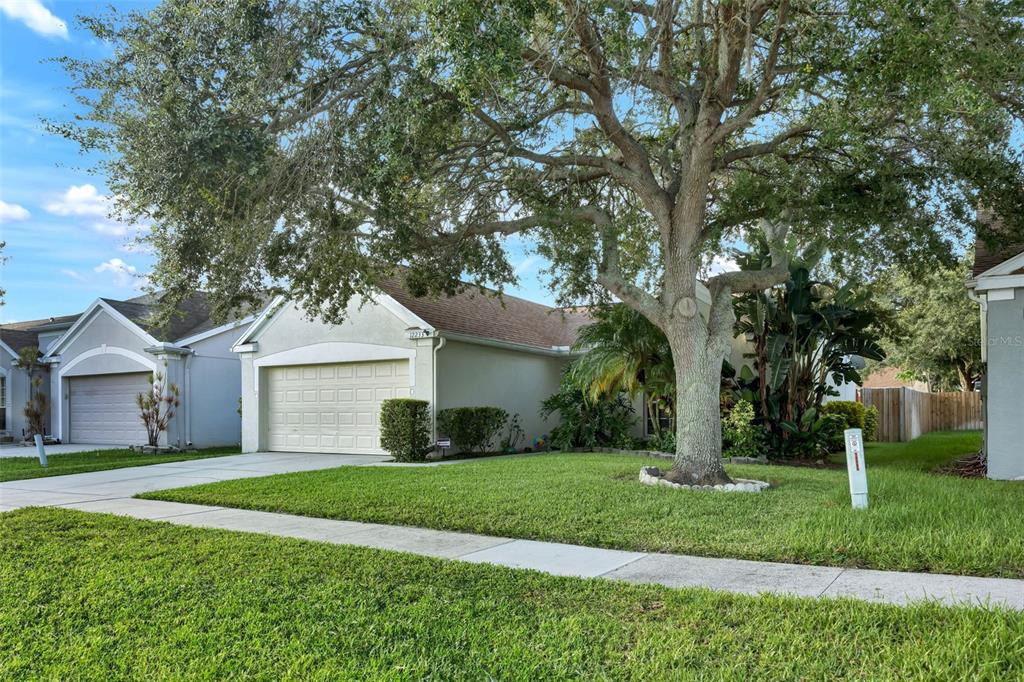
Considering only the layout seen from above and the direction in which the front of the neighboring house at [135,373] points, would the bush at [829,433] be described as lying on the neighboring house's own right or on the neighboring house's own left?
on the neighboring house's own left

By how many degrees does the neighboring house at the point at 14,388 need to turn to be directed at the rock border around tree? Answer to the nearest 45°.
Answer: approximately 45° to its left

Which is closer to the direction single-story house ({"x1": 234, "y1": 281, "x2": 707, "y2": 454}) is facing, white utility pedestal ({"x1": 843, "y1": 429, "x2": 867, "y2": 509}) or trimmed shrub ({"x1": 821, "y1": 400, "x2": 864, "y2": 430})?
the white utility pedestal

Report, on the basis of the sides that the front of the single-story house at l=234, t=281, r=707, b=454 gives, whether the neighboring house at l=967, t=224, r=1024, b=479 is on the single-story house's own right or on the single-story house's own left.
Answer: on the single-story house's own left

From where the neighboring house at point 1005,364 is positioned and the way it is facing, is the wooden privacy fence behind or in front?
behind
